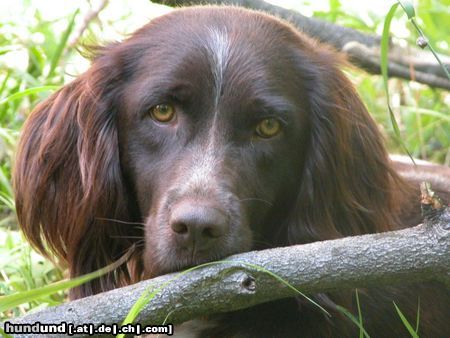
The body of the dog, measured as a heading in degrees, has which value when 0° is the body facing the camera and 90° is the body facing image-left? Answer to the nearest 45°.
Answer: approximately 45°

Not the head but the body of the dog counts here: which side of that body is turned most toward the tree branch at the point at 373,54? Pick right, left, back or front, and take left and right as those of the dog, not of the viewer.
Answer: back

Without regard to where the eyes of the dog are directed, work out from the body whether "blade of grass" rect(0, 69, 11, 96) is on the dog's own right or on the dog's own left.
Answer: on the dog's own right

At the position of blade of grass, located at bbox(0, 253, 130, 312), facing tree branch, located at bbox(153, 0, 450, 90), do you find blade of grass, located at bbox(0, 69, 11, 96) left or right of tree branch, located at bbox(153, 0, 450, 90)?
left
